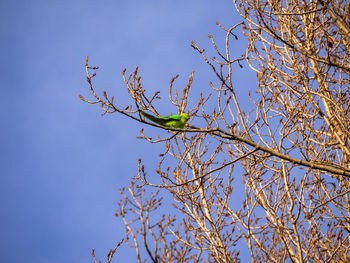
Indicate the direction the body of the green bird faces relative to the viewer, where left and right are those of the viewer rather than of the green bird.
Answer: facing to the right of the viewer
